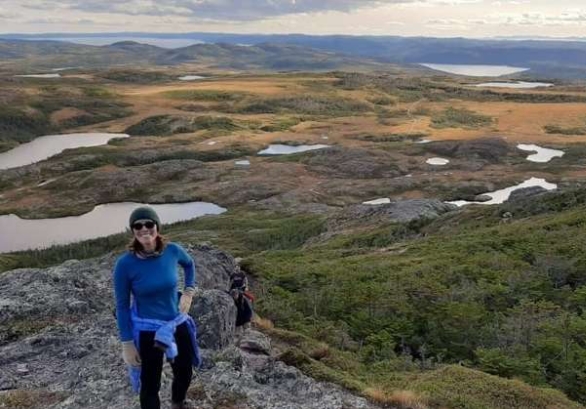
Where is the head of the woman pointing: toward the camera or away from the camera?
toward the camera

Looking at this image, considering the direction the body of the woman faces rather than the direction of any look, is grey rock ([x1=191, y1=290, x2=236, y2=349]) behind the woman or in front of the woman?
behind

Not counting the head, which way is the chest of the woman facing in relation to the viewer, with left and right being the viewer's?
facing the viewer
